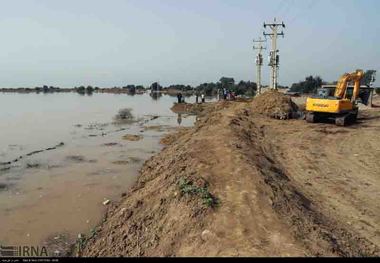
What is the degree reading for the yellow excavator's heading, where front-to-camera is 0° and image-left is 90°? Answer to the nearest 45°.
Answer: approximately 225°

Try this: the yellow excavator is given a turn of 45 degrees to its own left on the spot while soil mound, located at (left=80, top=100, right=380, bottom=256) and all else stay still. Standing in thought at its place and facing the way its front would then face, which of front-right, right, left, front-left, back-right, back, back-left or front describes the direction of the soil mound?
back

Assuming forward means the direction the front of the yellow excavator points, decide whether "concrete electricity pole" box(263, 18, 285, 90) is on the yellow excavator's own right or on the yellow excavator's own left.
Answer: on the yellow excavator's own left

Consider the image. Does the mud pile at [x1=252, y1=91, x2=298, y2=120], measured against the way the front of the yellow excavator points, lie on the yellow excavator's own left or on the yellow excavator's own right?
on the yellow excavator's own left

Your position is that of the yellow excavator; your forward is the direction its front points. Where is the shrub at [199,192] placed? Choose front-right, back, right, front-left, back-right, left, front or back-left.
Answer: back-right
